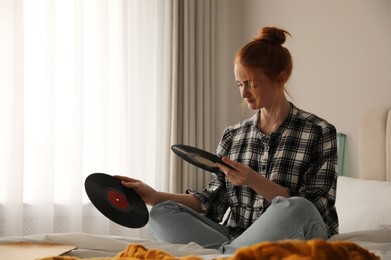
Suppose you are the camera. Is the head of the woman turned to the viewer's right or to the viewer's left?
to the viewer's left

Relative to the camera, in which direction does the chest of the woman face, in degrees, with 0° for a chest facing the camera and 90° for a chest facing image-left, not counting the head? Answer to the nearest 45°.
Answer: approximately 45°
